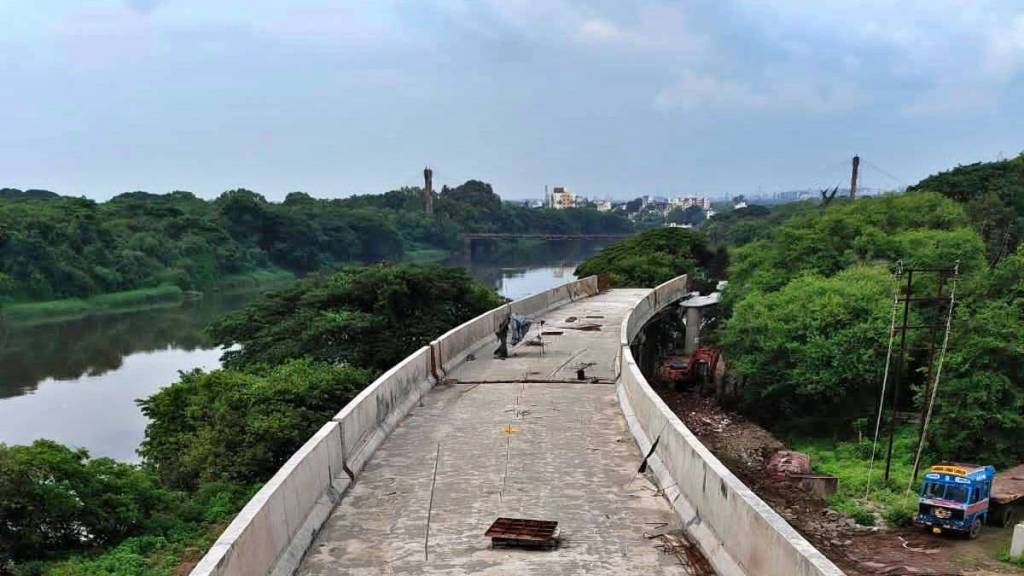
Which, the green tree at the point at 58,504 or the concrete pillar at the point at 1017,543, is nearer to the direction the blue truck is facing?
the green tree

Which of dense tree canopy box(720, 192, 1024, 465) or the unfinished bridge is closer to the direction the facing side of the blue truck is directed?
the unfinished bridge

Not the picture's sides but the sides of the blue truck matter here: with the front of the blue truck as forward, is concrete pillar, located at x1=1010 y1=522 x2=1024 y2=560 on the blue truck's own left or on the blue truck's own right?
on the blue truck's own left

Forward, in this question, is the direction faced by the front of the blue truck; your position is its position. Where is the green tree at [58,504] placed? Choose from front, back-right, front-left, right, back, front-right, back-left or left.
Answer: front

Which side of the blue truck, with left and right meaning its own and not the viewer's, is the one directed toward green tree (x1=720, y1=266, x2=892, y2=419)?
right

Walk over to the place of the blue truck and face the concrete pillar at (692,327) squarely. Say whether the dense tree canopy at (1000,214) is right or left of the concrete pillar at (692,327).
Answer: right

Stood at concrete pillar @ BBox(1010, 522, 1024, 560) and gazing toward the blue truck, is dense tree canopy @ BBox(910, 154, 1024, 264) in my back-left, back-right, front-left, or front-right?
front-right

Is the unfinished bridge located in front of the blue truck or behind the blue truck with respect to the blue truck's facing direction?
in front

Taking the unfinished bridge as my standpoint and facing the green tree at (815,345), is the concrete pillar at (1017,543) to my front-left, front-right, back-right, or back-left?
front-right

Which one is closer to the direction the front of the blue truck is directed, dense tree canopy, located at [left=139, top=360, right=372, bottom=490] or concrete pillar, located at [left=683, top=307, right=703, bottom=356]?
the dense tree canopy

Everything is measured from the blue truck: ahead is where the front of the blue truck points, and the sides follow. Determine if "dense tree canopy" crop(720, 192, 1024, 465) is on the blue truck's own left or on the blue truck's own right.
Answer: on the blue truck's own right

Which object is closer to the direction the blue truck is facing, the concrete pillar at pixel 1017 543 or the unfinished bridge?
the unfinished bridge

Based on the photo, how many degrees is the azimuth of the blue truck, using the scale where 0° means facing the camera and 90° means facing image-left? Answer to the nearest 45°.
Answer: approximately 45°

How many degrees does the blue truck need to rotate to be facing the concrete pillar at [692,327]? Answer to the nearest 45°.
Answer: approximately 90° to its right
